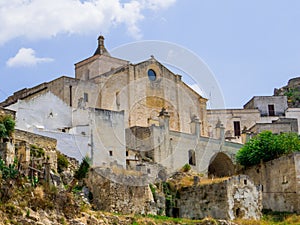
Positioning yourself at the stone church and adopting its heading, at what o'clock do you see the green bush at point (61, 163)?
The green bush is roughly at 2 o'clock from the stone church.

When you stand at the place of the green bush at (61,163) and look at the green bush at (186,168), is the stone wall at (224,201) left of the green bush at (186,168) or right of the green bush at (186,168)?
right

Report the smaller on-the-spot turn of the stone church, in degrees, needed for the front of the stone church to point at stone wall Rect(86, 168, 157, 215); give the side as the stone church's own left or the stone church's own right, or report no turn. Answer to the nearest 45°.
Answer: approximately 45° to the stone church's own right

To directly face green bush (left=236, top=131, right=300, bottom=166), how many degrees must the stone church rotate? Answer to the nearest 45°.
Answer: approximately 45° to its left

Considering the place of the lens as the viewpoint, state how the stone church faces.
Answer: facing the viewer and to the right of the viewer

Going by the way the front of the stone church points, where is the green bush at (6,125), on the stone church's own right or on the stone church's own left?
on the stone church's own right
